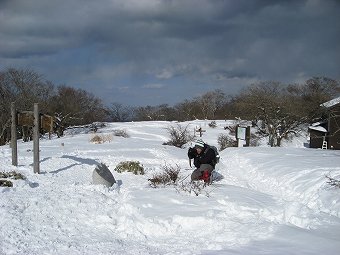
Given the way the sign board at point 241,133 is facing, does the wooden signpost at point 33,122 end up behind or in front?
in front

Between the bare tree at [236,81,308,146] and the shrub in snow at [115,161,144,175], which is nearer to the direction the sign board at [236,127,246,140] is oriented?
the shrub in snow

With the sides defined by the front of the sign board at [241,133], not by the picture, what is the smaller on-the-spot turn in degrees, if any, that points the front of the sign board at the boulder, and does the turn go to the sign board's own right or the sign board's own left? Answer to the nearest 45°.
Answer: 0° — it already faces it

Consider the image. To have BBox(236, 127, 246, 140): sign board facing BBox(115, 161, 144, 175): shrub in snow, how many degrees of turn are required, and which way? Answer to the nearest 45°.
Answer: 0° — it already faces it

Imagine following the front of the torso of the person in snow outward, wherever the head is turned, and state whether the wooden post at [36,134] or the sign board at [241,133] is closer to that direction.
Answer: the wooden post

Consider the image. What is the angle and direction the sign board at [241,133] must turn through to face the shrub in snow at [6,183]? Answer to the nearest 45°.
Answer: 0° — it already faces it

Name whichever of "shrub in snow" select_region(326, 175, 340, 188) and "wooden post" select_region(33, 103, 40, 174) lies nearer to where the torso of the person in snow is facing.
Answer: the wooden post

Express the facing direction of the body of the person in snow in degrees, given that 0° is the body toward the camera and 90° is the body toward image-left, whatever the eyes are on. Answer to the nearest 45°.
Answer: approximately 45°

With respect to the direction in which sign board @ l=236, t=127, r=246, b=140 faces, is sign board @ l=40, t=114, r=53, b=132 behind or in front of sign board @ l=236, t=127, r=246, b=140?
in front

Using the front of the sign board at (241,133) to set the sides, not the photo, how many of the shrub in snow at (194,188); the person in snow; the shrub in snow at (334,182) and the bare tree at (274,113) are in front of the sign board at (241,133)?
3

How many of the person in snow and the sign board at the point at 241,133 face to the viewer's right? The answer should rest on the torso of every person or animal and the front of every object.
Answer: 0

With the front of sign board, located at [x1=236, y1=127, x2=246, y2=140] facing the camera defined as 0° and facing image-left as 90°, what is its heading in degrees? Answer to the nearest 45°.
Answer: approximately 0°
